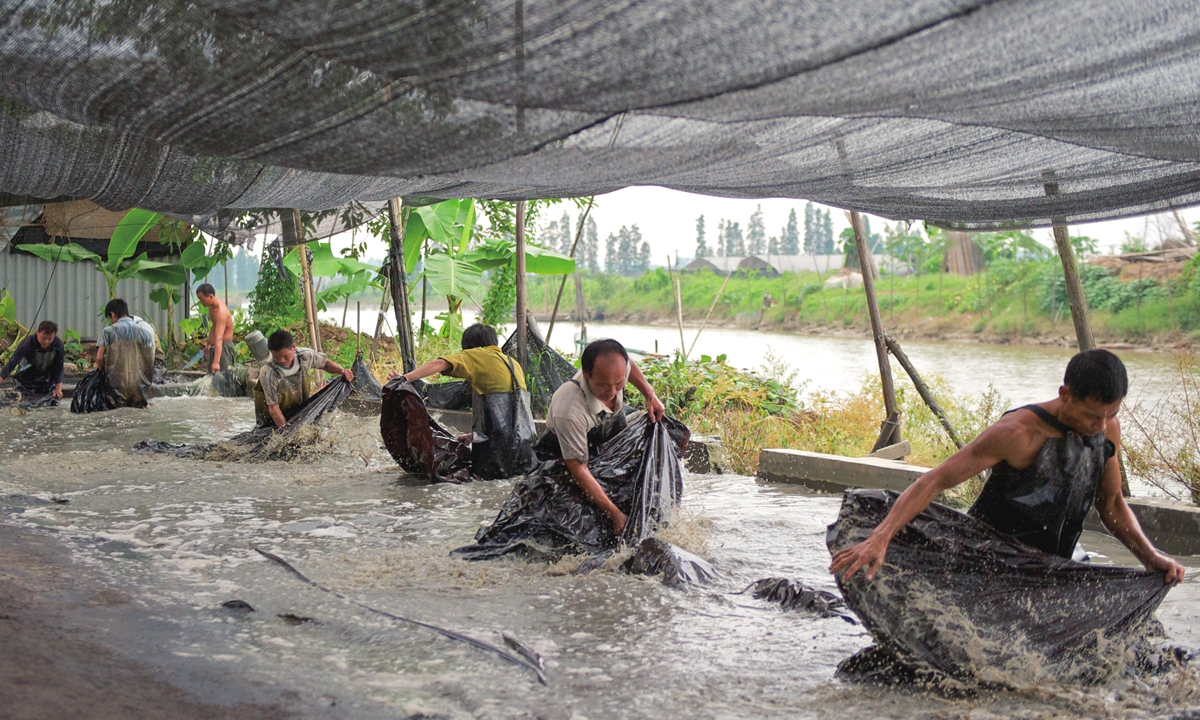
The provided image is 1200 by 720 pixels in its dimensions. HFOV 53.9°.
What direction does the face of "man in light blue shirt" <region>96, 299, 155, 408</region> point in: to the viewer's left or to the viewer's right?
to the viewer's left

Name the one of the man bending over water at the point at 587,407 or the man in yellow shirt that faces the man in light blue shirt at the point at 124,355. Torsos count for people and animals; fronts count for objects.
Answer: the man in yellow shirt

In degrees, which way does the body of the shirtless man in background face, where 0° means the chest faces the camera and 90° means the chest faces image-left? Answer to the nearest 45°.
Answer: approximately 90°

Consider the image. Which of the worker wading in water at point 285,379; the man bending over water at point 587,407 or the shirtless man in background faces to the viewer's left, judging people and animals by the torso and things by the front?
the shirtless man in background

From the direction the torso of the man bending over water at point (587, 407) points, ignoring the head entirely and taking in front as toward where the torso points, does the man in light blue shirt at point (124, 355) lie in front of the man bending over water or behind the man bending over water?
behind

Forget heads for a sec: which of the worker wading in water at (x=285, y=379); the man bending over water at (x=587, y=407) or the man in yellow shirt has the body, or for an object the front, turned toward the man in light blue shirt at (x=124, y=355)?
the man in yellow shirt

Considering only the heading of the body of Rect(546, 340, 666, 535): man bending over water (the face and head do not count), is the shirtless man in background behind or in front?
behind

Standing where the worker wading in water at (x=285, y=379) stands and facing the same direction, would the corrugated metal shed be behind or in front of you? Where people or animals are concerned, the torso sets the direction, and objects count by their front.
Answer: behind

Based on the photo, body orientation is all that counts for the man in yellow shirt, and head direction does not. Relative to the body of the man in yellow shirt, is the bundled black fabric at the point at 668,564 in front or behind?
behind

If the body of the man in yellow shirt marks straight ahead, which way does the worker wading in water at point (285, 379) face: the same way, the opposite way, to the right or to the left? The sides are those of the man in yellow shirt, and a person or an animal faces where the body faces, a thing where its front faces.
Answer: the opposite way

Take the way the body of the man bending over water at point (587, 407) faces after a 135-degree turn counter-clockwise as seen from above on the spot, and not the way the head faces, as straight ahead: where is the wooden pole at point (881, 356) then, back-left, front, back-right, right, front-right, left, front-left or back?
front-right
